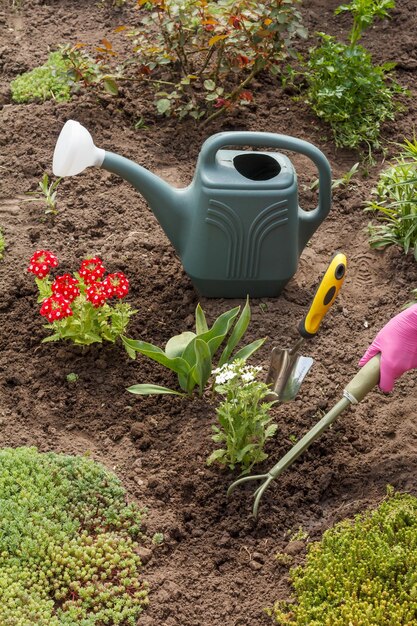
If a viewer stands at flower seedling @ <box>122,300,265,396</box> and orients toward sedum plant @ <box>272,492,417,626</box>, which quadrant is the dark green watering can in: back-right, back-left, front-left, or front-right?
back-left

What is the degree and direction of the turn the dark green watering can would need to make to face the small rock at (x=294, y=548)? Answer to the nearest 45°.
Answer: approximately 90° to its left

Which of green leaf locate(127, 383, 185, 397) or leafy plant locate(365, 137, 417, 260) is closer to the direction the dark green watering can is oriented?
the green leaf

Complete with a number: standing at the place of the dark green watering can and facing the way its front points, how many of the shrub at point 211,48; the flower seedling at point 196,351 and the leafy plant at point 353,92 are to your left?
1

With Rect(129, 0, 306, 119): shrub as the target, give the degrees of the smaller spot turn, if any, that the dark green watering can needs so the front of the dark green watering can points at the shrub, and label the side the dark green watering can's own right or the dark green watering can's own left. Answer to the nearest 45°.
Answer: approximately 90° to the dark green watering can's own right

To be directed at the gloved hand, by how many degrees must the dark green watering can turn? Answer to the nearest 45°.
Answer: approximately 135° to its left

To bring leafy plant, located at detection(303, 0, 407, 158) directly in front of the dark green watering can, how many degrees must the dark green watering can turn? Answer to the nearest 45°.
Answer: approximately 135° to its right

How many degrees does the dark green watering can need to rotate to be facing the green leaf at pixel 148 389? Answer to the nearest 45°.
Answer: approximately 90° to its left

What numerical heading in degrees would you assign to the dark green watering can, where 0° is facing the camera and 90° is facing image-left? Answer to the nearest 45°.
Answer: approximately 90°

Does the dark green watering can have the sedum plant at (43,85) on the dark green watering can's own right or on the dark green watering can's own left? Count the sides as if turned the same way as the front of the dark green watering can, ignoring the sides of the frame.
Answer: on the dark green watering can's own right

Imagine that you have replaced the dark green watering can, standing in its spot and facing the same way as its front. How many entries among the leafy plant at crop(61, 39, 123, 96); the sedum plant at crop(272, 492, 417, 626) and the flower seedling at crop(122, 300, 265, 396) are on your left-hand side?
2

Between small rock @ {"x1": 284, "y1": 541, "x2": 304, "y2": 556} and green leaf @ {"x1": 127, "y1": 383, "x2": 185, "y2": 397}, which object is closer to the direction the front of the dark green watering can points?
the green leaf

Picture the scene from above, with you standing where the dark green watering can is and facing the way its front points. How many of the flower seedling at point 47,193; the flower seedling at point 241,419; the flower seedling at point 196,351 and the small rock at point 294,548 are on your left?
3

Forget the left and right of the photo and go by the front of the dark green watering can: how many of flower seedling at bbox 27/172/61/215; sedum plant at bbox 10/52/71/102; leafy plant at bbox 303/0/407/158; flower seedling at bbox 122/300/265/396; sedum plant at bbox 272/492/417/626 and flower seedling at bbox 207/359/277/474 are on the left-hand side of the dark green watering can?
3

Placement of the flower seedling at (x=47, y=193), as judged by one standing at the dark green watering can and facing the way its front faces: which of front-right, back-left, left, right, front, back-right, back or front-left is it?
front-right

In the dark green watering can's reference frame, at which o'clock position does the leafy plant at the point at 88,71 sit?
The leafy plant is roughly at 2 o'clock from the dark green watering can.
